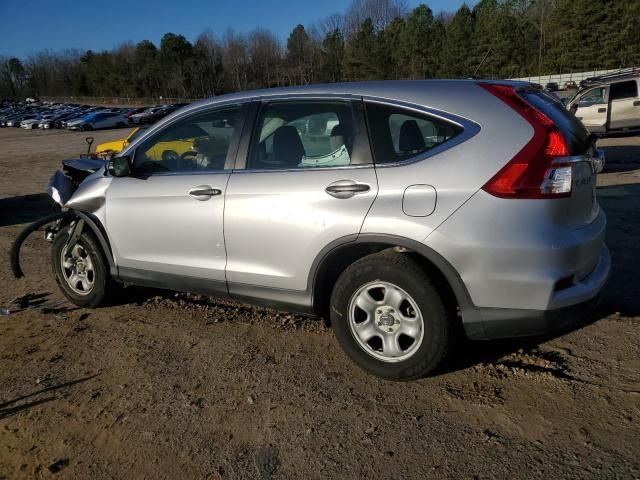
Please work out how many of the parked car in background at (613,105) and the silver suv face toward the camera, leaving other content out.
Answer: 0

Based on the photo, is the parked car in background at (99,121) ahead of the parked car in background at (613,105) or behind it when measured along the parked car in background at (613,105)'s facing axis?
ahead

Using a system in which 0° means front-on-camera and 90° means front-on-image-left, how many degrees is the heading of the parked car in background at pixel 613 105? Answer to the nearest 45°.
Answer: approximately 90°

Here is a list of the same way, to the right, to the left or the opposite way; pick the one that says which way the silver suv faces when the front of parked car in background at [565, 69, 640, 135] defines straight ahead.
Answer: the same way

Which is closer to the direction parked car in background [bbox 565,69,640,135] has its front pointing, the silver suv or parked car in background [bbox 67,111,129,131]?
the parked car in background

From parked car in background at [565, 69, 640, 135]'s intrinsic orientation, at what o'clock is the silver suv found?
The silver suv is roughly at 9 o'clock from the parked car in background.

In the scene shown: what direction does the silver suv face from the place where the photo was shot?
facing away from the viewer and to the left of the viewer

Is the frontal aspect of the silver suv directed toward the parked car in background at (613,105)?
no

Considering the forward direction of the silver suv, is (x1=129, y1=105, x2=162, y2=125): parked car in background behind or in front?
in front
